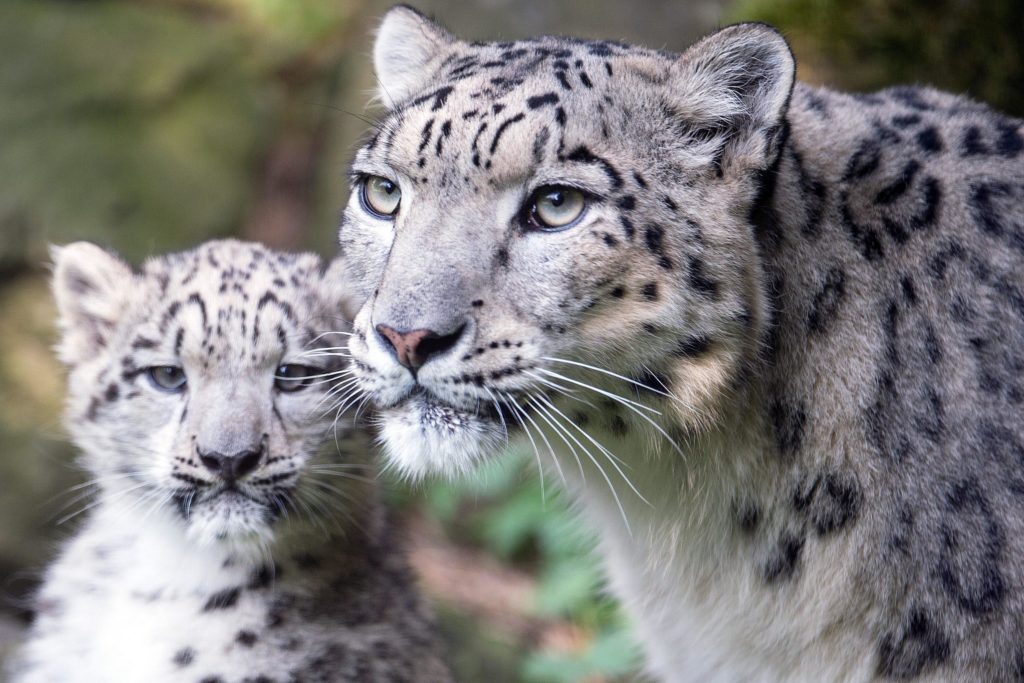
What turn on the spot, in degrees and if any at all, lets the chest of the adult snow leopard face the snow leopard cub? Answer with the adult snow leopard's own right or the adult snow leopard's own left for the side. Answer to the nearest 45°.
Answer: approximately 45° to the adult snow leopard's own right

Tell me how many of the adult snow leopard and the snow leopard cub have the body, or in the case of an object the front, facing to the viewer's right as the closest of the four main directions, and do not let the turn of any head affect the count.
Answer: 0

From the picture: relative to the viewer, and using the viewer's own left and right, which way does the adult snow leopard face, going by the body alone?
facing the viewer and to the left of the viewer

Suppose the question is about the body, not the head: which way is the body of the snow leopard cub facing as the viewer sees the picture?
toward the camera

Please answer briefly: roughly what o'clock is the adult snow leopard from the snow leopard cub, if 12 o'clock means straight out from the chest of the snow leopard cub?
The adult snow leopard is roughly at 10 o'clock from the snow leopard cub.
